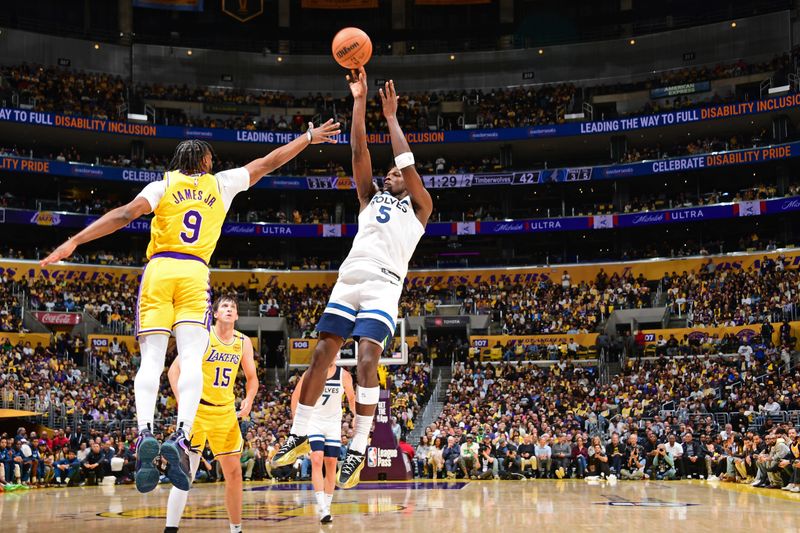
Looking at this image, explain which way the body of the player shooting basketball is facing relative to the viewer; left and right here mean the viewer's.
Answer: facing the viewer and to the left of the viewer

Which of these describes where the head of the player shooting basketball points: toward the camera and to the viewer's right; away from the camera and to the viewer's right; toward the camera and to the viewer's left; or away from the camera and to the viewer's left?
toward the camera and to the viewer's left

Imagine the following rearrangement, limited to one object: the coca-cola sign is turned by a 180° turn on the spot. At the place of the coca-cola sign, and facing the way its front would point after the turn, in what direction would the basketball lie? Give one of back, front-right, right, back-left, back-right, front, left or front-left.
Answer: back

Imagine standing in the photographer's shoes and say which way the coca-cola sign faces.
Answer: facing the viewer

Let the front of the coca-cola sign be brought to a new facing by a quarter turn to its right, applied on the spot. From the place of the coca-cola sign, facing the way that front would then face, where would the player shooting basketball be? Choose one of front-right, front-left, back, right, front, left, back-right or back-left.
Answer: left
